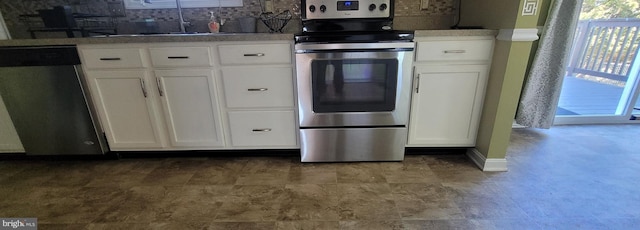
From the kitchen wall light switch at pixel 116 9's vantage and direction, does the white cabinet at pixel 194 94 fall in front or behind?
in front

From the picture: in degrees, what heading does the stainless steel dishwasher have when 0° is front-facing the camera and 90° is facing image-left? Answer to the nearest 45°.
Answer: approximately 0°

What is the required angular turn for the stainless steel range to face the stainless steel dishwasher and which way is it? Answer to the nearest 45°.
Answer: approximately 90° to its right

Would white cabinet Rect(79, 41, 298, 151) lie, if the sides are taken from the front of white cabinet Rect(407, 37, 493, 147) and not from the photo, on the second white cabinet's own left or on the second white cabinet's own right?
on the second white cabinet's own right

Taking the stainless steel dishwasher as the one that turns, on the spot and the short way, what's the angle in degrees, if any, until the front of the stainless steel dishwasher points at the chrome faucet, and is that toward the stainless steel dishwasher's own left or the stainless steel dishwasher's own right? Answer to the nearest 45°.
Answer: approximately 90° to the stainless steel dishwasher's own left

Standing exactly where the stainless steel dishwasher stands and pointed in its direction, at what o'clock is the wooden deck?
The wooden deck is roughly at 8 o'clock from the stainless steel dishwasher.

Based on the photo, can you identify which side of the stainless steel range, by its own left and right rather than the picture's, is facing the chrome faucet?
right

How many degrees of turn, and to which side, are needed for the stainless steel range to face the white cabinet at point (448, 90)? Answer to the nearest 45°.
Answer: approximately 90° to its left
